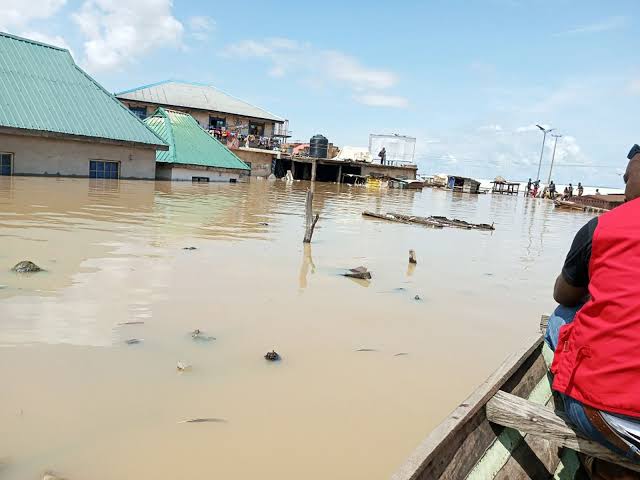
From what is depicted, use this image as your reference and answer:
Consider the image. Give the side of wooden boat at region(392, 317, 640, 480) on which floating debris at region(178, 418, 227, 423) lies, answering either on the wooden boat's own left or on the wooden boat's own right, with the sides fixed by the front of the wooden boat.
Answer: on the wooden boat's own left

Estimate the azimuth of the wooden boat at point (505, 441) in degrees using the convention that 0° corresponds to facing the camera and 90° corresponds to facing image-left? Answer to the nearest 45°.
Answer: approximately 225°

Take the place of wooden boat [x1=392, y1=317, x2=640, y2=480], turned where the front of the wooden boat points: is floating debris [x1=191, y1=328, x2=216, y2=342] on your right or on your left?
on your left

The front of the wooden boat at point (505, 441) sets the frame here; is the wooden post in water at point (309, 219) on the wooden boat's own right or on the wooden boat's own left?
on the wooden boat's own left

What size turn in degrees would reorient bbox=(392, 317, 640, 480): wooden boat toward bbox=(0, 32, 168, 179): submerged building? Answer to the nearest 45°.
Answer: approximately 90° to its left

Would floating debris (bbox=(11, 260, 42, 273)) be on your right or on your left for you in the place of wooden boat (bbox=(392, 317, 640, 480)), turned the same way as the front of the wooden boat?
on your left

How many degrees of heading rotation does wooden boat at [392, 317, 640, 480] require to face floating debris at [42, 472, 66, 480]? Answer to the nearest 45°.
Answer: approximately 135° to its left
